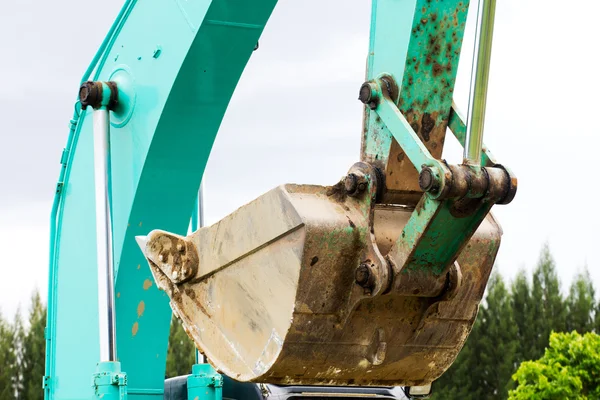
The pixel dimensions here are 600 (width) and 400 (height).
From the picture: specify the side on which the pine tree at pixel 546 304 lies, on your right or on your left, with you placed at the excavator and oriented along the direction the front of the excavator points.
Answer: on your left

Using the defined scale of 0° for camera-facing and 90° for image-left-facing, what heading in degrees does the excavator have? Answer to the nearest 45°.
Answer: approximately 315°

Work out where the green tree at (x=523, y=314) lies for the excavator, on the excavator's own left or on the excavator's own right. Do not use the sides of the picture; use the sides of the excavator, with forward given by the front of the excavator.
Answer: on the excavator's own left

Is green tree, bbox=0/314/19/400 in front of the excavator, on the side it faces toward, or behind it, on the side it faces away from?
behind

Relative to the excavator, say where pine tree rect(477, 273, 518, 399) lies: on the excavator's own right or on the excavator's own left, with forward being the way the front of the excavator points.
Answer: on the excavator's own left

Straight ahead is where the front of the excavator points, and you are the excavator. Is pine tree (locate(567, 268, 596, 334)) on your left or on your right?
on your left
